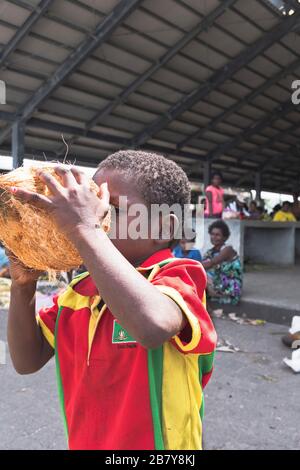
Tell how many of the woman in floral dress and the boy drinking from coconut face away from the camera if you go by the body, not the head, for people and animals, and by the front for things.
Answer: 0

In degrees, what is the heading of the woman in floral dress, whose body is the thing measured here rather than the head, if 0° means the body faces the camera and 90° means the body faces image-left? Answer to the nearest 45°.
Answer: approximately 45°

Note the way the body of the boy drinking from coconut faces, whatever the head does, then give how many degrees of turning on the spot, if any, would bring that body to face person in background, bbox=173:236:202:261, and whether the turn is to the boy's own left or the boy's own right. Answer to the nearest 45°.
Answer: approximately 135° to the boy's own right
